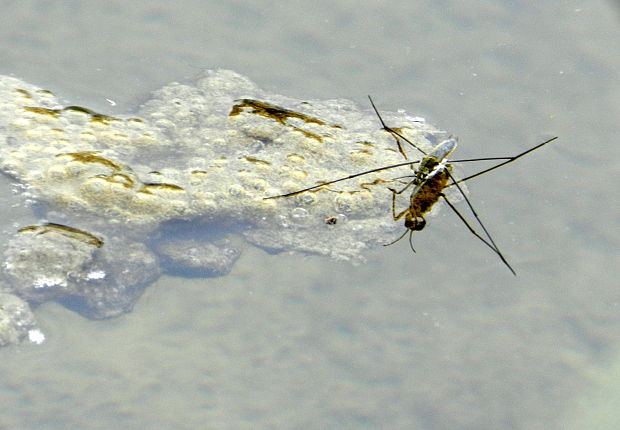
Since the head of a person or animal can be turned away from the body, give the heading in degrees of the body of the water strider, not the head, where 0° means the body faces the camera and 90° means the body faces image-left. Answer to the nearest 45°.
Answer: approximately 45°
